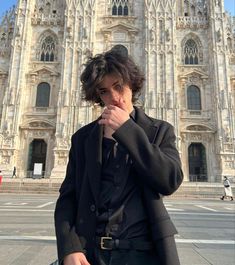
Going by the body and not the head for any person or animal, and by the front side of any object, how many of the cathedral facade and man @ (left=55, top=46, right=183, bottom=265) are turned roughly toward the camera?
2

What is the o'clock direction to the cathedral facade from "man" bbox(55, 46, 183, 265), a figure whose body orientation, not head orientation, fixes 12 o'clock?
The cathedral facade is roughly at 6 o'clock from the man.

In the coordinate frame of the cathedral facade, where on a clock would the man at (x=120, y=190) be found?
The man is roughly at 12 o'clock from the cathedral facade.

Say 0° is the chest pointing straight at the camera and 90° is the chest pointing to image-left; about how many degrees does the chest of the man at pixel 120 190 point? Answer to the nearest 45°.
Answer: approximately 0°

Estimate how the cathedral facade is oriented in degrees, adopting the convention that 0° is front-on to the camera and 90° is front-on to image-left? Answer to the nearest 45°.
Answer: approximately 0°
